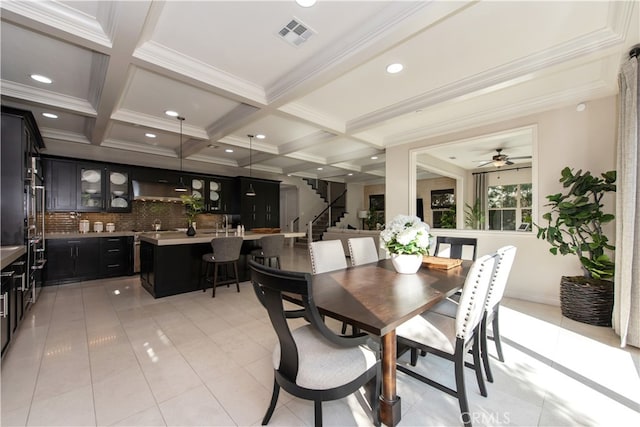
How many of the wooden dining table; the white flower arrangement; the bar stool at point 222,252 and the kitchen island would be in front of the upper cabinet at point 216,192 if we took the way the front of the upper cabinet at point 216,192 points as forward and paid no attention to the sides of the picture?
4

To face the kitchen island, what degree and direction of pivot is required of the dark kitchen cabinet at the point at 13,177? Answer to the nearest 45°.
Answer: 0° — it already faces it

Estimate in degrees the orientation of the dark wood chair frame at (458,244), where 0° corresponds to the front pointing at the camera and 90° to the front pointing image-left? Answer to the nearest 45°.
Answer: approximately 0°

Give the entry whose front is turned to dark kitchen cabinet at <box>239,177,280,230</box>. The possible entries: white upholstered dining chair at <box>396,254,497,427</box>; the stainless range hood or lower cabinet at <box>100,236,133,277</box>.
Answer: the white upholstered dining chair

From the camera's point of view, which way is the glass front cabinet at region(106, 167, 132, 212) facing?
toward the camera

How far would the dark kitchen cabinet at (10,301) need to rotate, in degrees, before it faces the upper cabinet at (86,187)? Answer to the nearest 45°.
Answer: approximately 90° to its left

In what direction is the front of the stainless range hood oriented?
toward the camera

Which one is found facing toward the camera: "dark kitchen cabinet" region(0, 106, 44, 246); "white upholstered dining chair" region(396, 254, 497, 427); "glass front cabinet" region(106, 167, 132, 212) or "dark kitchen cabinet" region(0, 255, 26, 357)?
the glass front cabinet

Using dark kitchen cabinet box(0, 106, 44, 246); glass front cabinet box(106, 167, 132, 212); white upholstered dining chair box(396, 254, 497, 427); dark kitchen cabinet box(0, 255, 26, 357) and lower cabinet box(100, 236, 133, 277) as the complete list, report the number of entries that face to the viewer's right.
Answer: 2

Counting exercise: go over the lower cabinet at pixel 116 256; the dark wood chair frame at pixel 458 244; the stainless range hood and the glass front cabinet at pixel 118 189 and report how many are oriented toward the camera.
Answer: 4

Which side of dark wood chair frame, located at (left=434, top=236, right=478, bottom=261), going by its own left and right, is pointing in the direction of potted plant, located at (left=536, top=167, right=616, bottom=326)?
left

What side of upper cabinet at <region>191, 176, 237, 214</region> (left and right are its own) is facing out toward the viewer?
front

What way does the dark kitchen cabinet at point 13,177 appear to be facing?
to the viewer's right

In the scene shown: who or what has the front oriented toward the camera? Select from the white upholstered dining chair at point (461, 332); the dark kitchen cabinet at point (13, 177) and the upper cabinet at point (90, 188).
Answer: the upper cabinet

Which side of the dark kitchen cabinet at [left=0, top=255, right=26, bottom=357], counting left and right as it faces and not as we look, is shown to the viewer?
right

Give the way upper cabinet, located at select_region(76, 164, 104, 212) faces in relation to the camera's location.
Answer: facing the viewer

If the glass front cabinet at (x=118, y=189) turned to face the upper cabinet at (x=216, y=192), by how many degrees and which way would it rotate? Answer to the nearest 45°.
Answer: approximately 90° to its left
